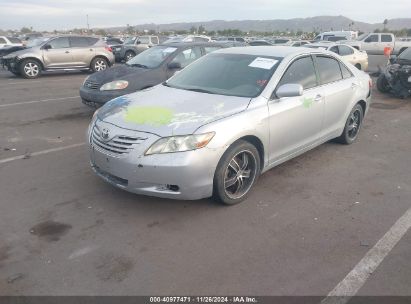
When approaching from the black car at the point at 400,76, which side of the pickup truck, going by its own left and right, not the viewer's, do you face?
left

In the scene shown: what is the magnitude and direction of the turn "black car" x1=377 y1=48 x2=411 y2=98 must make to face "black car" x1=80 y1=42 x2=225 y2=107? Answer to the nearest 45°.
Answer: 0° — it already faces it

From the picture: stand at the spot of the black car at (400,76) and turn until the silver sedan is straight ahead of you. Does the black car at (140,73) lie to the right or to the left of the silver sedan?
right

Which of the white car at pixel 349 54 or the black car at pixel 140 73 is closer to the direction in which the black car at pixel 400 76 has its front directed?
the black car

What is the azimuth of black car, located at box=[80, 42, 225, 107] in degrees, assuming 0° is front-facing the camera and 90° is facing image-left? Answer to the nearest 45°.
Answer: approximately 45°

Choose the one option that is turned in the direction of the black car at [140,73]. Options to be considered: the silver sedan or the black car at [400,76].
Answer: the black car at [400,76]

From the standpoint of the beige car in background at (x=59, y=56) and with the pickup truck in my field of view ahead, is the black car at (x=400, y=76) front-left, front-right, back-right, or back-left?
front-right

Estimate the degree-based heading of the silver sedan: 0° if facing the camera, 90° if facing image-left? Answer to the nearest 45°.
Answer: approximately 45°

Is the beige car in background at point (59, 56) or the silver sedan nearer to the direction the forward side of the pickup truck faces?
the beige car in background

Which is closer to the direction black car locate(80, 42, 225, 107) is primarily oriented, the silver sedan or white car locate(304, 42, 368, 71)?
the silver sedan

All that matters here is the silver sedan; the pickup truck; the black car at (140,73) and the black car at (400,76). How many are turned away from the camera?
0

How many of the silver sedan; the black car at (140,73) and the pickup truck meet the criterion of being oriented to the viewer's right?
0

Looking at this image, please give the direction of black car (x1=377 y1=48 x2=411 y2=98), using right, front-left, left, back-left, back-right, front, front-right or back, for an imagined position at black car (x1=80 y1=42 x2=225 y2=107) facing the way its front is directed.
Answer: back-left

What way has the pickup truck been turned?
to the viewer's left

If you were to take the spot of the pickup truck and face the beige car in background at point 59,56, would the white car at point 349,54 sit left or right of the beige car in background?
left

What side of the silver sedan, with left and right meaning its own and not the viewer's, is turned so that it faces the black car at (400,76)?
back

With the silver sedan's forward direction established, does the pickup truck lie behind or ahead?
behind

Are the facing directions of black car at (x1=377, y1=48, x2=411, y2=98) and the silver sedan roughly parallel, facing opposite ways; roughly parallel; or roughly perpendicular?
roughly parallel
